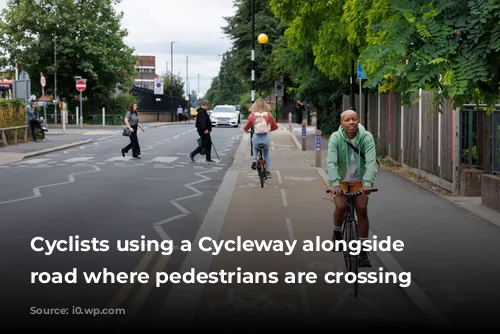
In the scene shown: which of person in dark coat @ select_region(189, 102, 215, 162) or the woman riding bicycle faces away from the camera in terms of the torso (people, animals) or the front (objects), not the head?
the woman riding bicycle

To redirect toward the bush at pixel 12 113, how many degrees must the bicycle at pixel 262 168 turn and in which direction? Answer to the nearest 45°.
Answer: approximately 45° to its left

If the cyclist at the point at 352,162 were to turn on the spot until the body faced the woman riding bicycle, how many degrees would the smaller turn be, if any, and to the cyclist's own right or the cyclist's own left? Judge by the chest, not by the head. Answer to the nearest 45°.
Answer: approximately 180°

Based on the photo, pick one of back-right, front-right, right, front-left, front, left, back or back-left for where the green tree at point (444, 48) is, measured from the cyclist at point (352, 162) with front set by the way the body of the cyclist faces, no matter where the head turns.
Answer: back-left

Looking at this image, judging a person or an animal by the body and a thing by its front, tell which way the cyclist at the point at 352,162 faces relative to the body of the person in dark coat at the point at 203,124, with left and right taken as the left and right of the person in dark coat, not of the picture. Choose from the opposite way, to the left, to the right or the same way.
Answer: to the right

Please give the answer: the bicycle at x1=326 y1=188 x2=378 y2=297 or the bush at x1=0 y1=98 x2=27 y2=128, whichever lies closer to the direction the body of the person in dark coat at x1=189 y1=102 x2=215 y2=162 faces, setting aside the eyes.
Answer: the bicycle

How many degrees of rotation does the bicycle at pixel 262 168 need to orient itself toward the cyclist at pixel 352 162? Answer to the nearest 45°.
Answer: approximately 180°

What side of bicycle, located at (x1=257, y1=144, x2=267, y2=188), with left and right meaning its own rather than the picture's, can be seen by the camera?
back

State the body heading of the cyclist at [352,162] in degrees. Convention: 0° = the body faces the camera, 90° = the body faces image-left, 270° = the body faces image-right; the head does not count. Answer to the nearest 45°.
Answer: approximately 0°

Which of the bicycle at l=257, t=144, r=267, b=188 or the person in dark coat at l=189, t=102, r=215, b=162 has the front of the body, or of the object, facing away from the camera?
the bicycle

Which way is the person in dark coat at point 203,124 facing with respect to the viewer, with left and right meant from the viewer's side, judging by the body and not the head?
facing to the right of the viewer

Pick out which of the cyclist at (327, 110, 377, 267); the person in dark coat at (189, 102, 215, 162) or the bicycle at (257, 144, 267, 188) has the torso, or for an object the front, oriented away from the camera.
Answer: the bicycle

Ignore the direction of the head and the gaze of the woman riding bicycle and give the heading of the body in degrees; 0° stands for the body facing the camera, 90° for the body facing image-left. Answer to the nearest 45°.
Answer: approximately 180°

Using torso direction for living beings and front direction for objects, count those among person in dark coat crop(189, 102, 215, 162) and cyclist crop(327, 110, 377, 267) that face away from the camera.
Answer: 0
